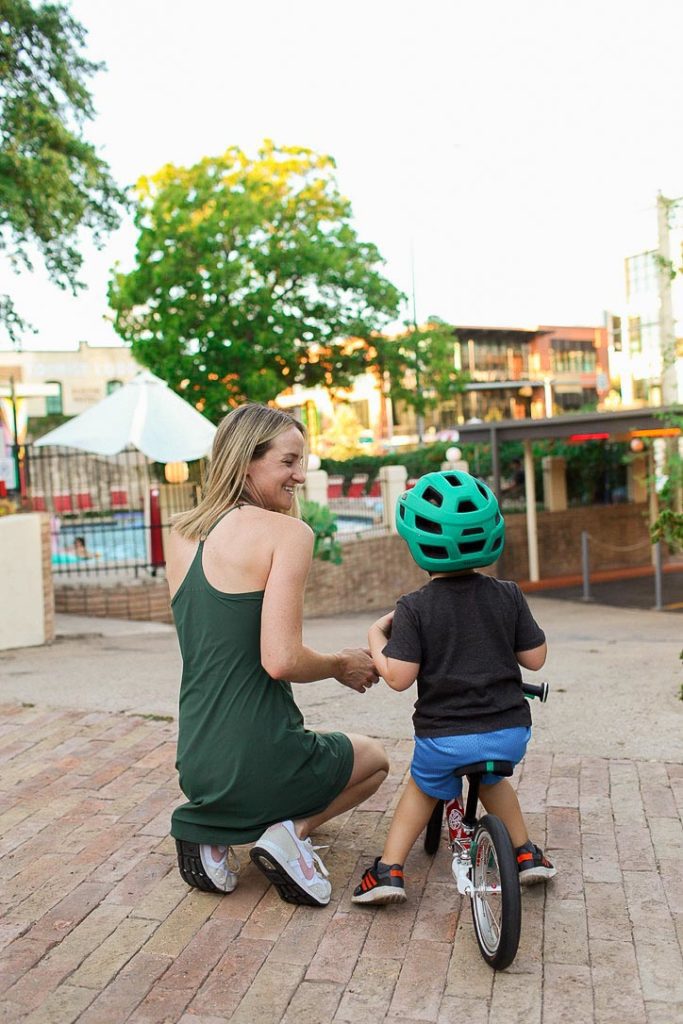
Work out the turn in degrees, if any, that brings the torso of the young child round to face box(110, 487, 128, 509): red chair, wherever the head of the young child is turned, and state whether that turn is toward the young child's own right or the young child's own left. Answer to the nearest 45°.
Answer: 0° — they already face it

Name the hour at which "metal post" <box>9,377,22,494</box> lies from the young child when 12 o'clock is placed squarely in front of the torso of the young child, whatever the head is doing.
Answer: The metal post is roughly at 11 o'clock from the young child.

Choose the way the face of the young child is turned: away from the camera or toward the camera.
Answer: away from the camera

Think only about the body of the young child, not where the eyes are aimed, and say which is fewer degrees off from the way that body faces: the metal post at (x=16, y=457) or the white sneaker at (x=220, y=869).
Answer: the metal post

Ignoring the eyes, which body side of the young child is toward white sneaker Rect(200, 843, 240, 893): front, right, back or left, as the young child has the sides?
left

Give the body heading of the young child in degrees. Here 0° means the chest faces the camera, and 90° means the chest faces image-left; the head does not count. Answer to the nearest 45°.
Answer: approximately 180°
